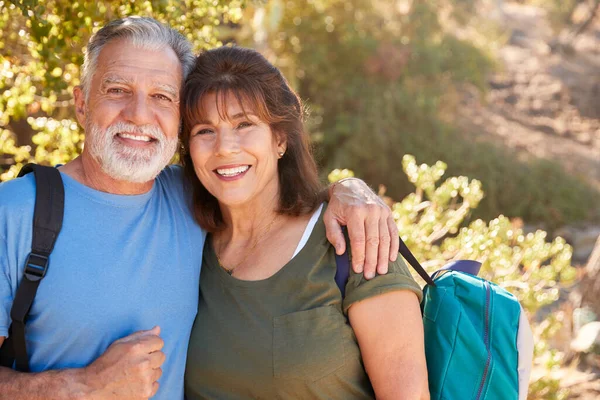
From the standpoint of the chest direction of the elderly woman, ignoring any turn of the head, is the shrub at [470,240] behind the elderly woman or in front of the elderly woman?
behind

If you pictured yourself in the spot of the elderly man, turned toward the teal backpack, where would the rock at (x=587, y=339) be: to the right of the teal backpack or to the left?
left

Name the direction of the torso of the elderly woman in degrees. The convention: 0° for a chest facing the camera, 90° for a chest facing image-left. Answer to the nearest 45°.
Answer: approximately 45°

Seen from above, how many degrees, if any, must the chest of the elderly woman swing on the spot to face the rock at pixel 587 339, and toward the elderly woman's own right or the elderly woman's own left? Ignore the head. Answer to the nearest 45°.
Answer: approximately 180°
